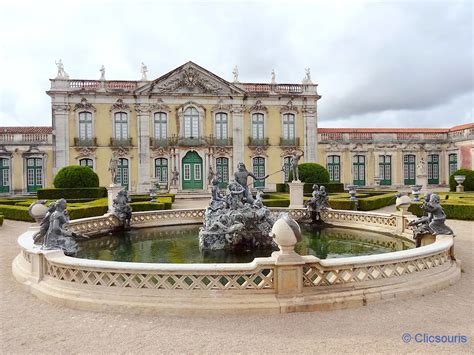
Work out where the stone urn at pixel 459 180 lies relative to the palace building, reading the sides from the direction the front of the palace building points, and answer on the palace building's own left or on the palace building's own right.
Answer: on the palace building's own left

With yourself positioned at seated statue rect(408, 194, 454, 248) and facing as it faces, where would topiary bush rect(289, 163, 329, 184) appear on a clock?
The topiary bush is roughly at 2 o'clock from the seated statue.

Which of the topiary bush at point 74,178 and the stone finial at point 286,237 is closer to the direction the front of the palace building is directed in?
the stone finial

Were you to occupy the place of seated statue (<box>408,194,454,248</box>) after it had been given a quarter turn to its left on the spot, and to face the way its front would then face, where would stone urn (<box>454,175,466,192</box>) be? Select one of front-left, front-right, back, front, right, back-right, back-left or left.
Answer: back

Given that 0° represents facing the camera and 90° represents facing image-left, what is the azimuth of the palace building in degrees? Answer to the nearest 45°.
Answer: approximately 0°

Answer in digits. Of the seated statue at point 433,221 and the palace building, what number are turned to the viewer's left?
1

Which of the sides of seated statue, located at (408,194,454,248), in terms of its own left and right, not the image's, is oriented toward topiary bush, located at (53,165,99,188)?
front

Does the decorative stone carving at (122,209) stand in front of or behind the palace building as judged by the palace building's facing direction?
in front

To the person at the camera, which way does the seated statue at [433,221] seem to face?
facing to the left of the viewer

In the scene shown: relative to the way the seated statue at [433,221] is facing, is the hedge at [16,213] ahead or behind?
ahead

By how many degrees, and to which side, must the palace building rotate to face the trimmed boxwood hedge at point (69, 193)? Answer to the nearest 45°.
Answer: approximately 45° to its right
